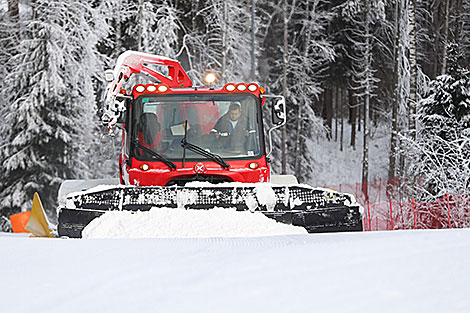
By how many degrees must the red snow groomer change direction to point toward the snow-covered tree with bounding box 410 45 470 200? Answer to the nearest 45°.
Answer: approximately 135° to its left

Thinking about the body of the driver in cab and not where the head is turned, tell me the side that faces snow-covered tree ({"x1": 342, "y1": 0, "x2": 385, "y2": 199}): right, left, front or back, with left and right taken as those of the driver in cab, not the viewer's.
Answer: back

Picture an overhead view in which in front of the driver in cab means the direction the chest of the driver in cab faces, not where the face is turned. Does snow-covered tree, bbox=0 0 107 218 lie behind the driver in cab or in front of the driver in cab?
behind

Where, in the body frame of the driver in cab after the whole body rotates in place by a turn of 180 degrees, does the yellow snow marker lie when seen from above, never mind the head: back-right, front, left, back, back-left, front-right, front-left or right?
left

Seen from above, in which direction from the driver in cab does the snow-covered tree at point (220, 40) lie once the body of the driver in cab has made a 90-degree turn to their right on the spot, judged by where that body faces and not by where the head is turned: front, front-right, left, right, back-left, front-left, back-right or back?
right

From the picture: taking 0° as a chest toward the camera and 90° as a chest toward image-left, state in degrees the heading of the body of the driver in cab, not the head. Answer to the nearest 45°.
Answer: approximately 0°

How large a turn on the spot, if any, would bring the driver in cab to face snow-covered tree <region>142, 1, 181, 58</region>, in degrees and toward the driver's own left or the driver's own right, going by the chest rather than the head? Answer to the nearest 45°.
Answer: approximately 180°

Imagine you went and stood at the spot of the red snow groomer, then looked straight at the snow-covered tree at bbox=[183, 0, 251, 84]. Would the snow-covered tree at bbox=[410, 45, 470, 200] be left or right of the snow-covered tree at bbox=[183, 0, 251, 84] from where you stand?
right

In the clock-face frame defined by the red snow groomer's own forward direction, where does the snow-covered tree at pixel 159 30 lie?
The snow-covered tree is roughly at 6 o'clock from the red snow groomer.

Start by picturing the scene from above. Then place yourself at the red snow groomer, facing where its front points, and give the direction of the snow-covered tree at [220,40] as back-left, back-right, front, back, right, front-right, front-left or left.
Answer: back
